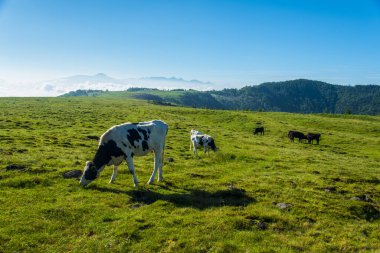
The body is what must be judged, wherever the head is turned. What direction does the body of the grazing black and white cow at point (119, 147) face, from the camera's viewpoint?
to the viewer's left
